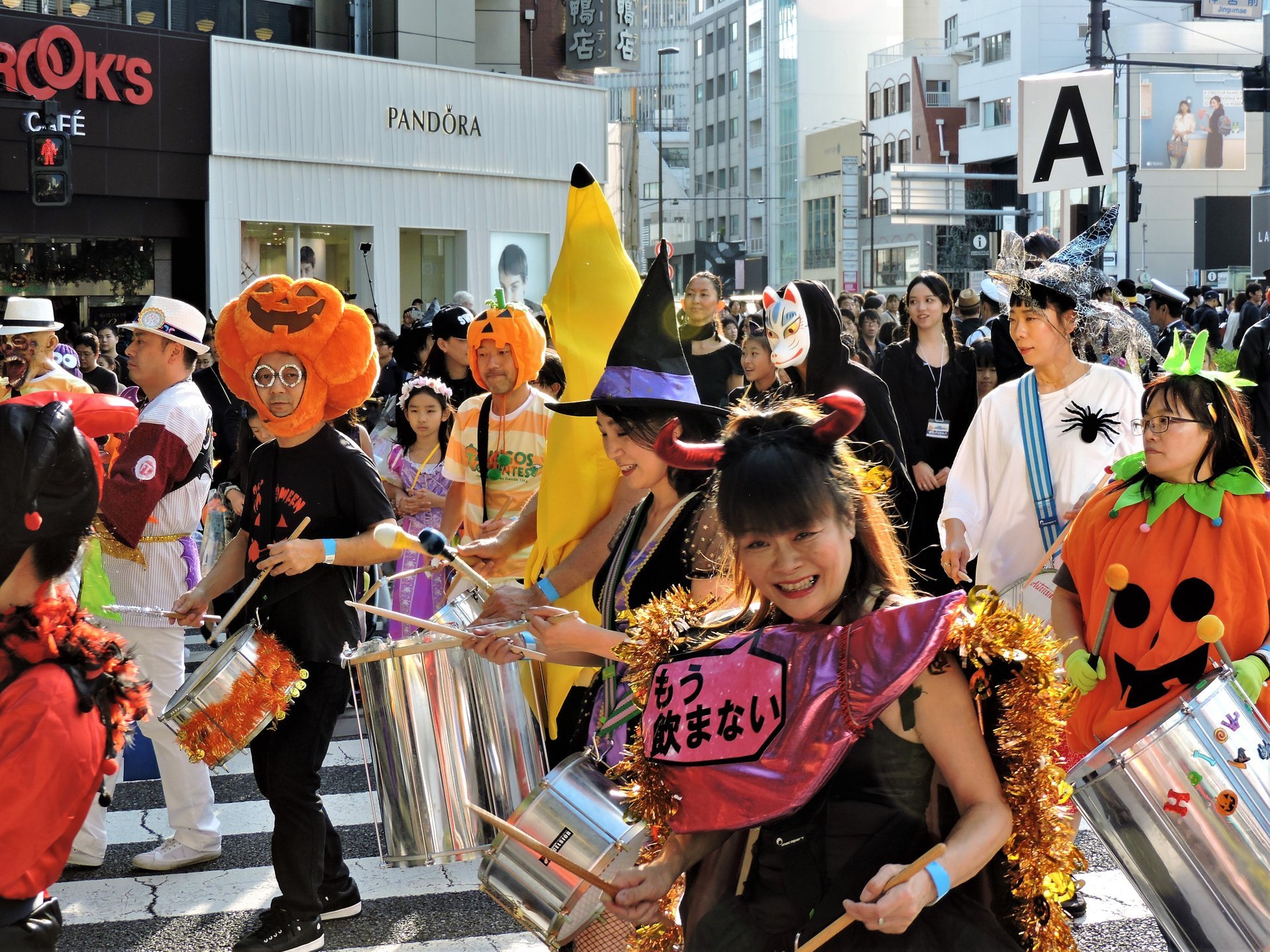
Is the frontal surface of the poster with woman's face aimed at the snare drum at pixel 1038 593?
yes

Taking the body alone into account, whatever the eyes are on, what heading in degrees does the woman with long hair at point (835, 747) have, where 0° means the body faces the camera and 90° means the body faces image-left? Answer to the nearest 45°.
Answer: approximately 45°

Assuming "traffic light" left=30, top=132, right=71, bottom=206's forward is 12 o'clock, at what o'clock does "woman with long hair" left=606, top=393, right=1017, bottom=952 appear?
The woman with long hair is roughly at 12 o'clock from the traffic light.

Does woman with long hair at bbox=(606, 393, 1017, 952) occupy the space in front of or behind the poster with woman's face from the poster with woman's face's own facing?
in front

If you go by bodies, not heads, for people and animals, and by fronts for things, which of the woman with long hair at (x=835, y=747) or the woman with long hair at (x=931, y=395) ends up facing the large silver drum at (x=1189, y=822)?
the woman with long hair at (x=931, y=395)

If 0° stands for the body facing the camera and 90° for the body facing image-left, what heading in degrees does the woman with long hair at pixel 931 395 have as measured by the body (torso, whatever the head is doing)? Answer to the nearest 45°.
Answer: approximately 0°

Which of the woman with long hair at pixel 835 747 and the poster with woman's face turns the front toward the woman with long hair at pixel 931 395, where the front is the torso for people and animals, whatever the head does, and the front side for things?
the poster with woman's face

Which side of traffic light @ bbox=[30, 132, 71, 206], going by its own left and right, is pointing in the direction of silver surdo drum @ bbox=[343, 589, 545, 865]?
front

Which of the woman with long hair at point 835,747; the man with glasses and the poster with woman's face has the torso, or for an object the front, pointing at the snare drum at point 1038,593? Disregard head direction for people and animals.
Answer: the poster with woman's face
